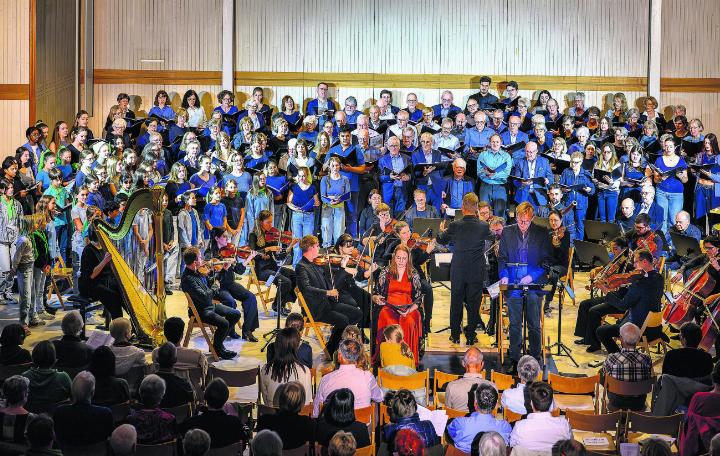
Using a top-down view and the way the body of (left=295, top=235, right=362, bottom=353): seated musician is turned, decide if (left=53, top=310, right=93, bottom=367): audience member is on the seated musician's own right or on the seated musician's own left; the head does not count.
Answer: on the seated musician's own right

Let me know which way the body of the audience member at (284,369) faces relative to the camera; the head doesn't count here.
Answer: away from the camera

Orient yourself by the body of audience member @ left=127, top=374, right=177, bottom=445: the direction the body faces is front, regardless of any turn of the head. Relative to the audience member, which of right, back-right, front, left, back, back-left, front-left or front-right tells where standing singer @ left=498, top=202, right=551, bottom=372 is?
front-right

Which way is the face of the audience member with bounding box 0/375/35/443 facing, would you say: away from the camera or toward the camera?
away from the camera

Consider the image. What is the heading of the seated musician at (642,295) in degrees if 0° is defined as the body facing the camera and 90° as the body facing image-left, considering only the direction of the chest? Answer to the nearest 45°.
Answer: approximately 90°

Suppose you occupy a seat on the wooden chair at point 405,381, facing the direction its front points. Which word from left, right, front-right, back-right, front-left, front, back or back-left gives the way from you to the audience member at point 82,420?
back-left

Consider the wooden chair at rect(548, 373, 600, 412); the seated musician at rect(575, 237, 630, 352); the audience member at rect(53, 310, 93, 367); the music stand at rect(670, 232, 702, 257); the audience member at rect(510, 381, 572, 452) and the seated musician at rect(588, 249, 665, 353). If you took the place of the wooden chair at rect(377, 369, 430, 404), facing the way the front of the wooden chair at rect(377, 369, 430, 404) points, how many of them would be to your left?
1

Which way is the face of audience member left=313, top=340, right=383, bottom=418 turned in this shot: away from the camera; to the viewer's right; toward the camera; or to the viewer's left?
away from the camera

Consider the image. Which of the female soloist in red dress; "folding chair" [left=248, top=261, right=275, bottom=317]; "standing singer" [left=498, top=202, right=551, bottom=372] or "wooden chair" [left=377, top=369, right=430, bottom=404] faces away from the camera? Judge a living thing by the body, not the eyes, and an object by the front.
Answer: the wooden chair

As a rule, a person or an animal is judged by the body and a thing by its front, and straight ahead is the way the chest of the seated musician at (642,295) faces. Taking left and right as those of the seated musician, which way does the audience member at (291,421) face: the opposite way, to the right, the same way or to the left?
to the right

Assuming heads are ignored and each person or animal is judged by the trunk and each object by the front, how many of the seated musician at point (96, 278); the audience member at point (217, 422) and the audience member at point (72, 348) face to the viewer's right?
1

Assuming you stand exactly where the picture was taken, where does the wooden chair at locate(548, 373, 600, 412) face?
facing away from the viewer

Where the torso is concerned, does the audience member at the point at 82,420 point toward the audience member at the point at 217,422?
no

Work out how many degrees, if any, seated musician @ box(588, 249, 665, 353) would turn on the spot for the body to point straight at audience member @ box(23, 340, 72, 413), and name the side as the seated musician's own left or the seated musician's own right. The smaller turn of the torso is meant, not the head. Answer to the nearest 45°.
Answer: approximately 45° to the seated musician's own left

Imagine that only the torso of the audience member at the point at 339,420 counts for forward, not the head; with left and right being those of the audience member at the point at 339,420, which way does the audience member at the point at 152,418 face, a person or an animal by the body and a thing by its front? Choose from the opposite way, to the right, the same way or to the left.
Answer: the same way

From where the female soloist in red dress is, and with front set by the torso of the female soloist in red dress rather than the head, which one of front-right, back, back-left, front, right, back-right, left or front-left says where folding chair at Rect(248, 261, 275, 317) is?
back-right

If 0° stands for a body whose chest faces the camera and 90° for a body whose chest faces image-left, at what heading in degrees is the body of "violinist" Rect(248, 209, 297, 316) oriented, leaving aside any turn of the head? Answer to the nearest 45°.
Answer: approximately 315°

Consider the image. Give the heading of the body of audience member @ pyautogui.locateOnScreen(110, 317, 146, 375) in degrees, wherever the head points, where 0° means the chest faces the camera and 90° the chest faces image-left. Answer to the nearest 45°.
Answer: approximately 225°

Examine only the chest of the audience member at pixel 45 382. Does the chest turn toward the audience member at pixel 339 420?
no

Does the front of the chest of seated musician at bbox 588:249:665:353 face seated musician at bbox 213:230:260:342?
yes

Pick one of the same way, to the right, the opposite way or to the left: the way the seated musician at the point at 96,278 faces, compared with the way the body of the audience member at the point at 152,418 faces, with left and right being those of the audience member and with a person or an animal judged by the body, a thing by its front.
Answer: to the right

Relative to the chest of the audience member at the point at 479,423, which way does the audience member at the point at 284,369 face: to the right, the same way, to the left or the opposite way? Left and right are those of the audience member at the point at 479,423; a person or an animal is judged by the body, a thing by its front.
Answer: the same way

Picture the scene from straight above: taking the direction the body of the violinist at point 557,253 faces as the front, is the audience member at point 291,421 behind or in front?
in front
